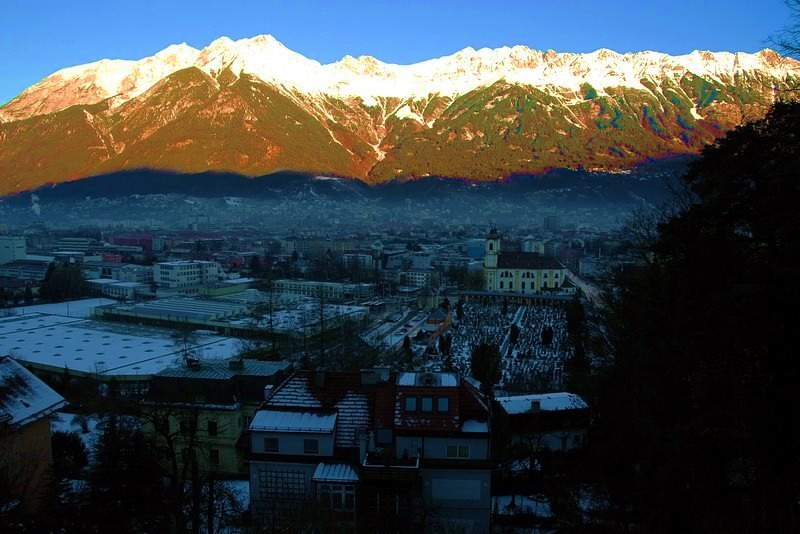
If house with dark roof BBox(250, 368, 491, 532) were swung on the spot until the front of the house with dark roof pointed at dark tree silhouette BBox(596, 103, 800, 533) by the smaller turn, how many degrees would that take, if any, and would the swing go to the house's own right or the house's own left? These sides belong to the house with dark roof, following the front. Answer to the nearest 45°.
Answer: approximately 45° to the house's own left

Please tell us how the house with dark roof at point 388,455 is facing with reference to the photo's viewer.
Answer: facing the viewer

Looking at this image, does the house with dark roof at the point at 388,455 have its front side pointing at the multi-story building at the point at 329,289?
no

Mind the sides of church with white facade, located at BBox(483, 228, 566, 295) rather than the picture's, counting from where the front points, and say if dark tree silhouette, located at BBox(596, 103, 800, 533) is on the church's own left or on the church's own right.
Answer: on the church's own left

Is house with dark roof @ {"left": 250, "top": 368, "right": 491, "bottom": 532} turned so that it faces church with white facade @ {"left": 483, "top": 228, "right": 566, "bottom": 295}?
no

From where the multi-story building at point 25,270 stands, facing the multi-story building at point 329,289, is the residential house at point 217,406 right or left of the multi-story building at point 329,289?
right

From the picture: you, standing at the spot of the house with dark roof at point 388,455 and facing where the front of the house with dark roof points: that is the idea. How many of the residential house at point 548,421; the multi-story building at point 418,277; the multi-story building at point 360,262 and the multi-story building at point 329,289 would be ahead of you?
0
